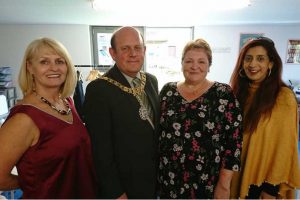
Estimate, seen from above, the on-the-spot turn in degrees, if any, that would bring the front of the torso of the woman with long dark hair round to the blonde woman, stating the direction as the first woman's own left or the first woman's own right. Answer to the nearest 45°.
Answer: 0° — they already face them

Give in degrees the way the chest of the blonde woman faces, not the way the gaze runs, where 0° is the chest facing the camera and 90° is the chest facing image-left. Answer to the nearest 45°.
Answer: approximately 315°

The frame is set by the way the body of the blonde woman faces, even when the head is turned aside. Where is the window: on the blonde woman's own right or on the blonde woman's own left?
on the blonde woman's own left

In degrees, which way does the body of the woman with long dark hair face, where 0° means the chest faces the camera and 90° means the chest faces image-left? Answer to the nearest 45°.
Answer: approximately 45°

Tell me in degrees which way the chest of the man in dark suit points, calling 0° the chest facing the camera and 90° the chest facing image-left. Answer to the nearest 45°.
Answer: approximately 315°
